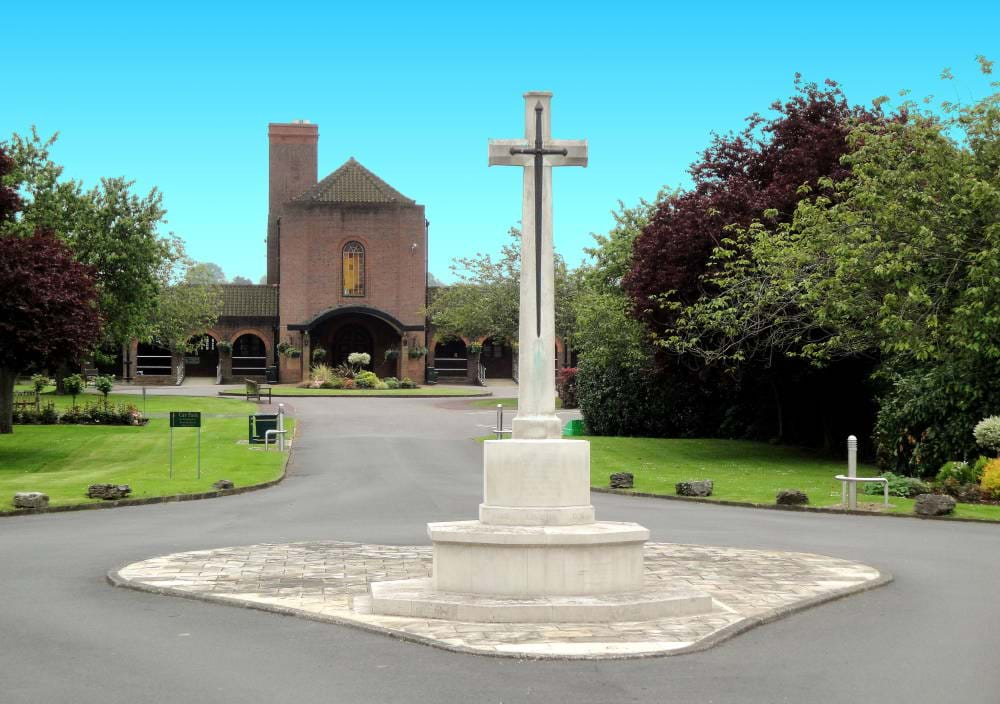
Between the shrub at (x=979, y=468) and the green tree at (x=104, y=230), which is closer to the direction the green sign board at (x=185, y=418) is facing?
the shrub

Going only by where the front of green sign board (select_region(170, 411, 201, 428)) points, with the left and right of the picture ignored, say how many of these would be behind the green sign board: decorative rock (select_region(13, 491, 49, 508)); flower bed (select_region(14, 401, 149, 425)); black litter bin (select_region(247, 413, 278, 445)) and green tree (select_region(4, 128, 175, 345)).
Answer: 3

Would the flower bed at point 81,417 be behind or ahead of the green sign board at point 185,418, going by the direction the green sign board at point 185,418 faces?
behind

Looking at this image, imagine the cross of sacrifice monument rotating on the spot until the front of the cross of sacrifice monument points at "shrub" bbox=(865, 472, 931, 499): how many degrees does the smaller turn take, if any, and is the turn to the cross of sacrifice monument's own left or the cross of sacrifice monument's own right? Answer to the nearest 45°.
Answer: approximately 135° to the cross of sacrifice monument's own left

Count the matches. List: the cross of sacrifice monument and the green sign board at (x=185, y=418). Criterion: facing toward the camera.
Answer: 2

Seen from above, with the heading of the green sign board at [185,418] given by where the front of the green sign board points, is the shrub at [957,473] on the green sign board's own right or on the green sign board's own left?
on the green sign board's own left

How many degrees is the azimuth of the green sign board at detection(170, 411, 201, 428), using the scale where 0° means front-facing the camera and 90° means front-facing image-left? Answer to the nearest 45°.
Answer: approximately 0°

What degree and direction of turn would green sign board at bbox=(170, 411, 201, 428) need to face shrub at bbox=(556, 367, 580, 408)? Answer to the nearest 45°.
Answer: approximately 135° to its left

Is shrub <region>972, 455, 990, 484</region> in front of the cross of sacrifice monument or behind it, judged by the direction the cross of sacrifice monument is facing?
behind

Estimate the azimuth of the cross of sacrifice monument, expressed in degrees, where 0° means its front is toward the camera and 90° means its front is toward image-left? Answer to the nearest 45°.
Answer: approximately 0°

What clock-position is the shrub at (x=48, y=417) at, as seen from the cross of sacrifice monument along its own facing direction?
The shrub is roughly at 5 o'clock from the cross of sacrifice monument.

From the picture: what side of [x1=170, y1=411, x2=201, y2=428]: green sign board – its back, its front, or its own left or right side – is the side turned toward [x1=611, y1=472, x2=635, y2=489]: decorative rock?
left

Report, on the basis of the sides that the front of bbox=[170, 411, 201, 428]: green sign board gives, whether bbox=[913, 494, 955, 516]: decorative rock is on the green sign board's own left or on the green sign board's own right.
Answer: on the green sign board's own left

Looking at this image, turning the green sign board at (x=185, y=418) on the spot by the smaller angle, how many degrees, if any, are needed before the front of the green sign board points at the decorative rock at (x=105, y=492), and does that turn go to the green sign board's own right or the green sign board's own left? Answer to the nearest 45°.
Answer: approximately 45° to the green sign board's own right

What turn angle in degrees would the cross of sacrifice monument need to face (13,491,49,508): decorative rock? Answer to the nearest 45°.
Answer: approximately 135° to its right
